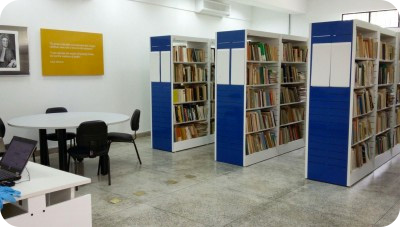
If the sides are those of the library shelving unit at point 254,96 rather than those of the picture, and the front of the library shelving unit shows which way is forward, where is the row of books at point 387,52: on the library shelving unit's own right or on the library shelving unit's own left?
on the library shelving unit's own left

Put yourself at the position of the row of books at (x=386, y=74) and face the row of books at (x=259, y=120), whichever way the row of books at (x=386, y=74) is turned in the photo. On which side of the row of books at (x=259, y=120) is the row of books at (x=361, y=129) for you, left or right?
left

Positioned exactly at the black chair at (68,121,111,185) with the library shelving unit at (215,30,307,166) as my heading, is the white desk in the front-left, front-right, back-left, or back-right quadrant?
back-right

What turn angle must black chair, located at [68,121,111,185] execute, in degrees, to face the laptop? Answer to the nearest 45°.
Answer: approximately 135° to its left

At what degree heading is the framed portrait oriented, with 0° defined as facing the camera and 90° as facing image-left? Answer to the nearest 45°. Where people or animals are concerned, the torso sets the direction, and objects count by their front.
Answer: approximately 315°

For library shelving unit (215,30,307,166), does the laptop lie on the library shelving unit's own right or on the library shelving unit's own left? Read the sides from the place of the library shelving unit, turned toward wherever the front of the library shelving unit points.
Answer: on the library shelving unit's own right

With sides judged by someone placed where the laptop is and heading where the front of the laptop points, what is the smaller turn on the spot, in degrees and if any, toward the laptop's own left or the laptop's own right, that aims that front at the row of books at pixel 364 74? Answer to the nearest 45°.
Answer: approximately 135° to the laptop's own left
